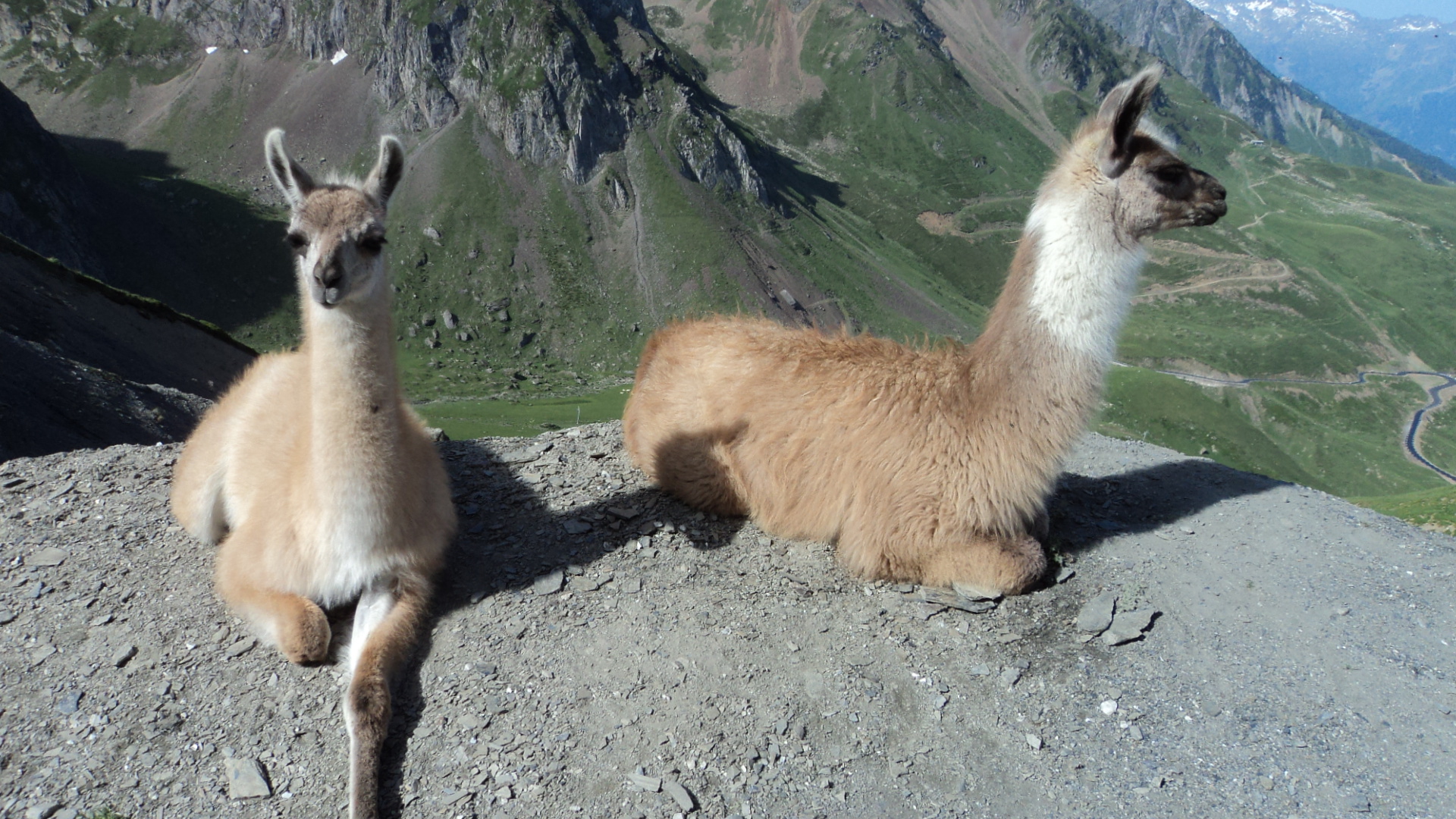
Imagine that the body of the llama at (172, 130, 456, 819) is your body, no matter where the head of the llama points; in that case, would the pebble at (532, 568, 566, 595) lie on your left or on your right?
on your left

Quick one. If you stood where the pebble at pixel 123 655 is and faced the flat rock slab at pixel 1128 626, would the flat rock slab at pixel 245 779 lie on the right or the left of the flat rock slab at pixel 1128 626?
right

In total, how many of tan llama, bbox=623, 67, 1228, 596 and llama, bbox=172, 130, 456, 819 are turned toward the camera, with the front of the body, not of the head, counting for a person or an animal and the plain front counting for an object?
1

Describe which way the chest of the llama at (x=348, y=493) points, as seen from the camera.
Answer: toward the camera

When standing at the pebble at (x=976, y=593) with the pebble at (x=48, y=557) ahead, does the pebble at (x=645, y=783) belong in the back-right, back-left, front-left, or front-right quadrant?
front-left

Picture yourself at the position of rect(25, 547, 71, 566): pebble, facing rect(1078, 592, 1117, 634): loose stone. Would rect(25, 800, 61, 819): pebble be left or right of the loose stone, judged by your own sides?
right

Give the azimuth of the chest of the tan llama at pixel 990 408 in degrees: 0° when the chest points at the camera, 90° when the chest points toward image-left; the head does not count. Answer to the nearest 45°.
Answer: approximately 270°

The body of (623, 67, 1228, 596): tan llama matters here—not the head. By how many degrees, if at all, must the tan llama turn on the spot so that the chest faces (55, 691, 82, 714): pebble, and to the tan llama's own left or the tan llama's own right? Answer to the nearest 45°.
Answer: approximately 135° to the tan llama's own right

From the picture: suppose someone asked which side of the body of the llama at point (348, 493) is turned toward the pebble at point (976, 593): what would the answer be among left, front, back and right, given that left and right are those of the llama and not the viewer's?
left
